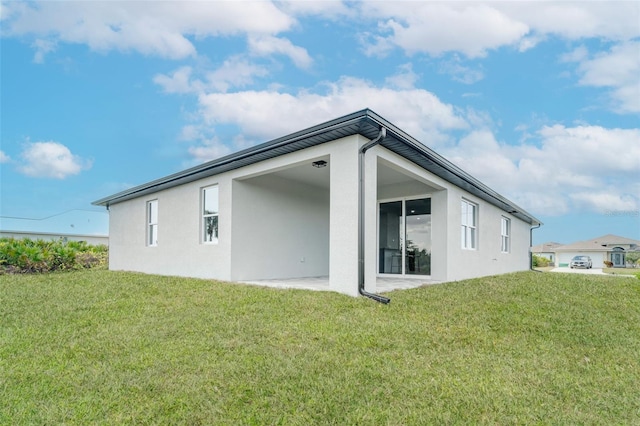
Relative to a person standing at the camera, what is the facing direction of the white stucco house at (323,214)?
facing away from the viewer and to the right of the viewer

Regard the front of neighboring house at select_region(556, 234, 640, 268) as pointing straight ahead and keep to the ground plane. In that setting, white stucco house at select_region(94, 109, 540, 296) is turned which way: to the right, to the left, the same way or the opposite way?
the opposite way

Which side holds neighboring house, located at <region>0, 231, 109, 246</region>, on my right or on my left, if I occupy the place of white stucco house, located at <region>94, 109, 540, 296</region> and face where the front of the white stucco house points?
on my left

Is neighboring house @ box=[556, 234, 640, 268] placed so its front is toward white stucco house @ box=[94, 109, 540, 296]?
yes

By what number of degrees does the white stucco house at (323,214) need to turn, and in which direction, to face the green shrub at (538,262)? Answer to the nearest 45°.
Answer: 0° — it already faces it

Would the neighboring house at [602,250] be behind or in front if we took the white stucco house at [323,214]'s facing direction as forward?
in front

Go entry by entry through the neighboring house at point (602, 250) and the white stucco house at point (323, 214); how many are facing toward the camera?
1

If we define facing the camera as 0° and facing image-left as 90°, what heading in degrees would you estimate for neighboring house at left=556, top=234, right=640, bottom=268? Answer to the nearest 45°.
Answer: approximately 0°

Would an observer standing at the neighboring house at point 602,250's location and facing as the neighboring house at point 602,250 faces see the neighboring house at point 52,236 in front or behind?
in front
